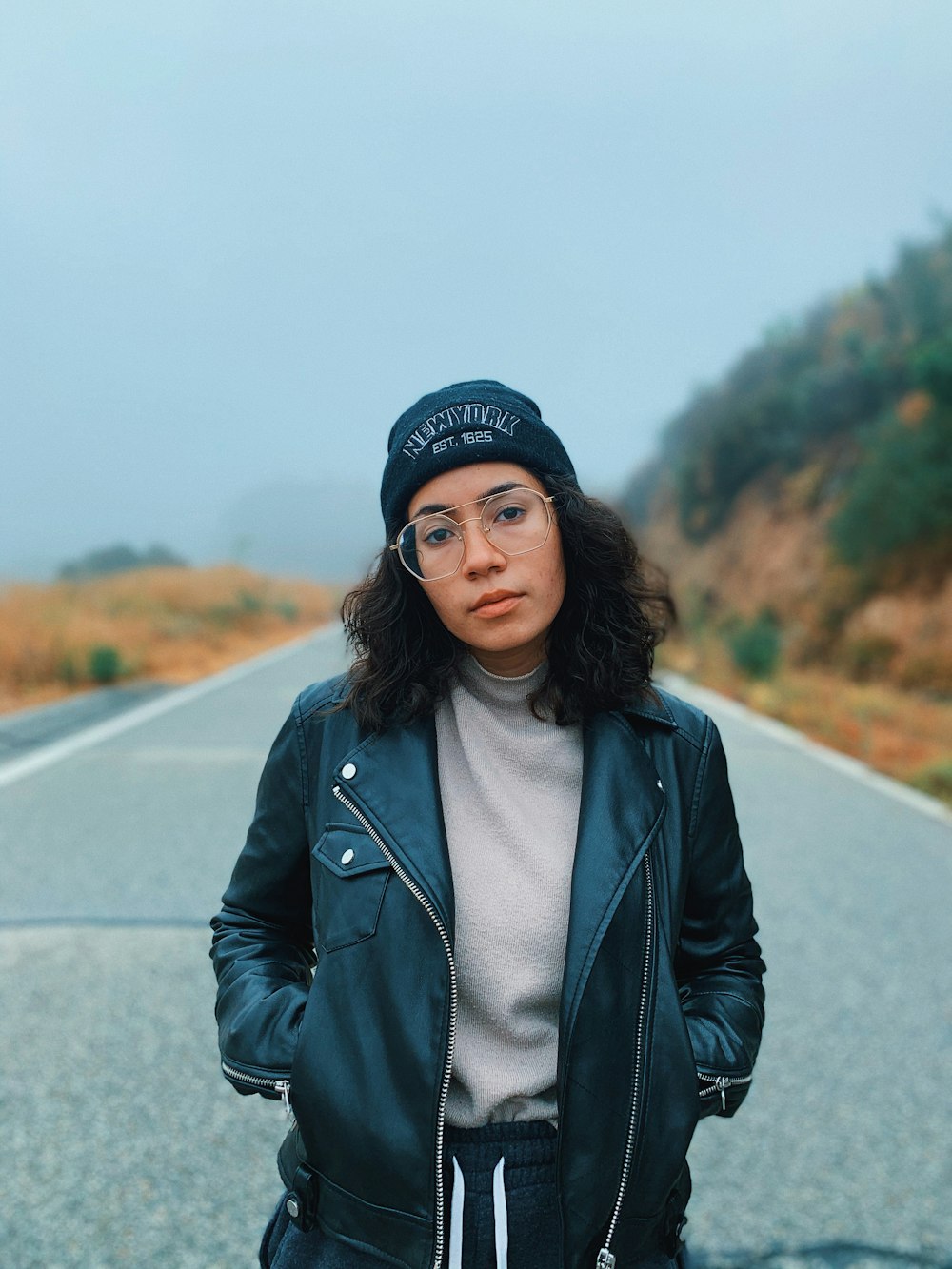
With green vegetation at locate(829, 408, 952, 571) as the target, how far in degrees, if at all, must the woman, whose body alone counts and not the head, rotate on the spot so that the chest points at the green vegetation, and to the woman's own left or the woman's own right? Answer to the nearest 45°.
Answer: approximately 180°

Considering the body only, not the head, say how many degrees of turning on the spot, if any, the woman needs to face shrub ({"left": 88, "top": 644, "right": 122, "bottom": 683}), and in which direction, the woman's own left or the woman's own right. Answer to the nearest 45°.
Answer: approximately 180°

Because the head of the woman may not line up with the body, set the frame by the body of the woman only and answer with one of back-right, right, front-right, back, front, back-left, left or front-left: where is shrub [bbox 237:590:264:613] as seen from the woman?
back

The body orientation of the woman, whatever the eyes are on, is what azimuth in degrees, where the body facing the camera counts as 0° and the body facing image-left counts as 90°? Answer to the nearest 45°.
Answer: approximately 0°

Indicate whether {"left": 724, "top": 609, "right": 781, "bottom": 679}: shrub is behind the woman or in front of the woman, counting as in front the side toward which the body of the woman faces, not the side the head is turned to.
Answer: behind
